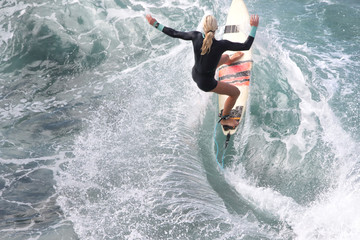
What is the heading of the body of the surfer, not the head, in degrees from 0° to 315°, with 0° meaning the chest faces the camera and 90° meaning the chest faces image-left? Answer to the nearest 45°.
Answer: approximately 225°

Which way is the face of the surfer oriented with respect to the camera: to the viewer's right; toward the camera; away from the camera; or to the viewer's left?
away from the camera
